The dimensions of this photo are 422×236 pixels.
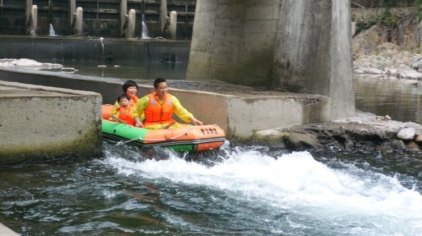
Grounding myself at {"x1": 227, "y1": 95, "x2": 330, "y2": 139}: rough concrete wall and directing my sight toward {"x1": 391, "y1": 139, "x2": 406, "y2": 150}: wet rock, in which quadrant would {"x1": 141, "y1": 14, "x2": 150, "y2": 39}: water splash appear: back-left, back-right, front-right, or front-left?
back-left

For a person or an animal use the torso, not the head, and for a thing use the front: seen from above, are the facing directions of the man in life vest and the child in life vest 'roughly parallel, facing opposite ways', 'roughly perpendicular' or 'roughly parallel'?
roughly parallel

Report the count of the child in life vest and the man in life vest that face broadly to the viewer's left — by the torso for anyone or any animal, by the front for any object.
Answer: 0

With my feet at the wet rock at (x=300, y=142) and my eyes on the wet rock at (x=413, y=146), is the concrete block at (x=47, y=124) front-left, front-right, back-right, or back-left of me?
back-right

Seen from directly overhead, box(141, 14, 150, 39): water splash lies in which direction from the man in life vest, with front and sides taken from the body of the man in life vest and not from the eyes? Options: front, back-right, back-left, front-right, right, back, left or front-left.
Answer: back-left

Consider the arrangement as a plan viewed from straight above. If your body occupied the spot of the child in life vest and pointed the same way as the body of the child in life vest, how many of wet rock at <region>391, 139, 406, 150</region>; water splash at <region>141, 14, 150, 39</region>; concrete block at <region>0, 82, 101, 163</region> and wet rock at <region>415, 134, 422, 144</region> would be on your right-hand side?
1

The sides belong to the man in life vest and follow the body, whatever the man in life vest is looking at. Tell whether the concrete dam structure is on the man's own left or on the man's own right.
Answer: on the man's own left

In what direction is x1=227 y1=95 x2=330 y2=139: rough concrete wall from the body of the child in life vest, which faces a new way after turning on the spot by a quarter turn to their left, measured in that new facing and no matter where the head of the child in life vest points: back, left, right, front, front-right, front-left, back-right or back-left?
front-right

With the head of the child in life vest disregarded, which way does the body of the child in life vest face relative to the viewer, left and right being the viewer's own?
facing the viewer and to the right of the viewer

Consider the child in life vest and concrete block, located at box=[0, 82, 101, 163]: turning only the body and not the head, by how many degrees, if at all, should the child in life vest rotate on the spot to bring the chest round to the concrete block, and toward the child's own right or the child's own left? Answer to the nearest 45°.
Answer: approximately 90° to the child's own right

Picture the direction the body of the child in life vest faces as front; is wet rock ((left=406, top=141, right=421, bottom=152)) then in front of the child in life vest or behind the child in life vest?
in front

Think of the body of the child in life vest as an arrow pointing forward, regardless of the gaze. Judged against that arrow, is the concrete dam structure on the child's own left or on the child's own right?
on the child's own left

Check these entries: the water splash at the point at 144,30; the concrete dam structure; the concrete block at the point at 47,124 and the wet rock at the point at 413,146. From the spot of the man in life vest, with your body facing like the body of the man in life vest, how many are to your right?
1

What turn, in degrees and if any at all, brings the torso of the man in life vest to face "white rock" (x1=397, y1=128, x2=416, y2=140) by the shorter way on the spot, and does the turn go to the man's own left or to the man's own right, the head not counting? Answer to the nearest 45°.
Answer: approximately 45° to the man's own left
